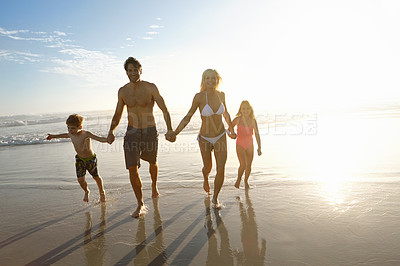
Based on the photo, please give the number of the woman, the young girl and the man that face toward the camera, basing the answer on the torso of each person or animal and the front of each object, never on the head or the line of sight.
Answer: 3

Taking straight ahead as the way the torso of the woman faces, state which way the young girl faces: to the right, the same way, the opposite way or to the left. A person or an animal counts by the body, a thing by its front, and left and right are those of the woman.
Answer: the same way

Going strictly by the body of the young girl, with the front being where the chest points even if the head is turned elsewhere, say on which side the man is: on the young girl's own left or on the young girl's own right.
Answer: on the young girl's own right

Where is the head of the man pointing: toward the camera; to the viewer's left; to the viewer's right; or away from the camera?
toward the camera

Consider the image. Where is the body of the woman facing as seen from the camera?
toward the camera

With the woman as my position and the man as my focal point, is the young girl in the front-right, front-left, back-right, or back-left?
back-right

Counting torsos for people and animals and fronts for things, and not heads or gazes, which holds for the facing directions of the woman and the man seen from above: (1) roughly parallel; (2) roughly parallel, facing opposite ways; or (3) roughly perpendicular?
roughly parallel

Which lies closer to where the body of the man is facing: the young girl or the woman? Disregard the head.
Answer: the woman

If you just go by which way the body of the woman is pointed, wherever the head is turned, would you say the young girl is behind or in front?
behind

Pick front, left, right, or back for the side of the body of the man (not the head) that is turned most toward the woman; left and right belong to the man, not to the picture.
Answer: left

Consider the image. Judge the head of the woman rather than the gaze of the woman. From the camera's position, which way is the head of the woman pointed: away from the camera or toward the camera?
toward the camera

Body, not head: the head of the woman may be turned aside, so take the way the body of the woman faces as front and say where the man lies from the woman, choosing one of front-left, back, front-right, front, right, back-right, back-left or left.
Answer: right
